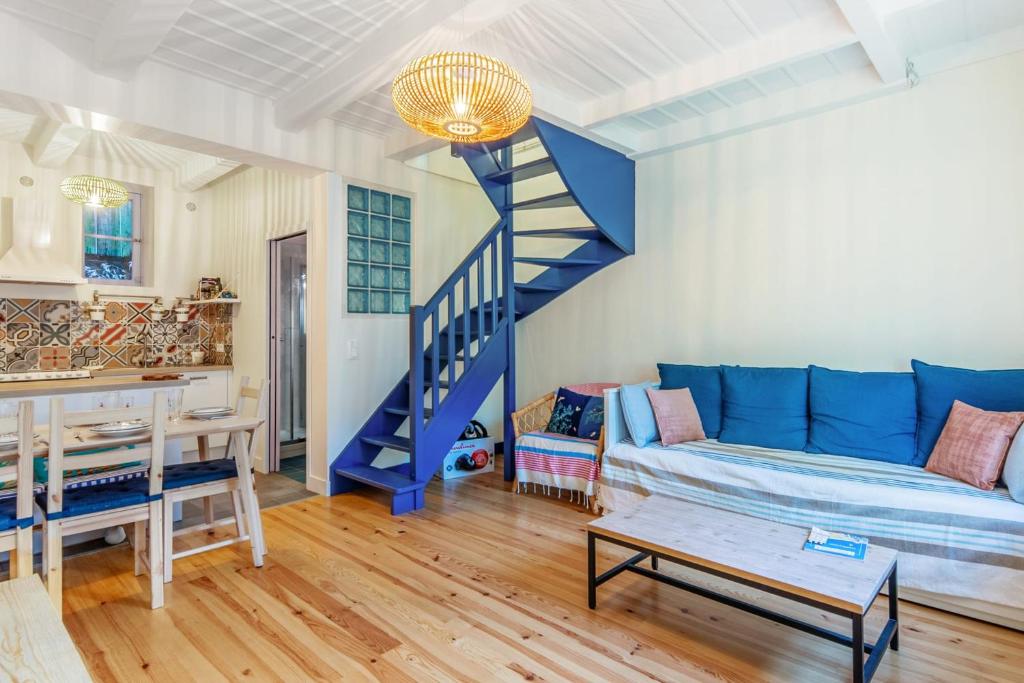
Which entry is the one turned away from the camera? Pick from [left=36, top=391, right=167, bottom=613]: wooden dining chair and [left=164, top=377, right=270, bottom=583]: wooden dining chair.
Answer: [left=36, top=391, right=167, bottom=613]: wooden dining chair

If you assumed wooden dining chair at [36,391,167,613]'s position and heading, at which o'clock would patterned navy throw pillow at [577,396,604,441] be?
The patterned navy throw pillow is roughly at 3 o'clock from the wooden dining chair.

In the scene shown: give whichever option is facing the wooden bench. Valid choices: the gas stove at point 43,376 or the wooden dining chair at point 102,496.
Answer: the gas stove

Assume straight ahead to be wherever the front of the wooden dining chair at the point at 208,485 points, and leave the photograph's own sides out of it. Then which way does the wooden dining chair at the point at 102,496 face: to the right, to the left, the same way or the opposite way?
to the right

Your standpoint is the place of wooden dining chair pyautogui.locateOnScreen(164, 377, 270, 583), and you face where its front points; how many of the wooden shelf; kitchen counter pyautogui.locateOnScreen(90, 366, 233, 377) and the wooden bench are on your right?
2

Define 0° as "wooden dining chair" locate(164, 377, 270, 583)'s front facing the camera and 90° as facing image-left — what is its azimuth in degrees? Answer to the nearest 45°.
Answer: approximately 90°

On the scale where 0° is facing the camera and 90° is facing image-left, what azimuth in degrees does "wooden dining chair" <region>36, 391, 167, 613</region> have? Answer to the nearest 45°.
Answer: approximately 180°

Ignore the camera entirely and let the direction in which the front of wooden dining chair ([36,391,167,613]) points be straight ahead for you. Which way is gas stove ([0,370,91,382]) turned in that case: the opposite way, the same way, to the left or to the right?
the opposite way

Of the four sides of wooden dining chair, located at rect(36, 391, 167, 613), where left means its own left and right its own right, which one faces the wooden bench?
back

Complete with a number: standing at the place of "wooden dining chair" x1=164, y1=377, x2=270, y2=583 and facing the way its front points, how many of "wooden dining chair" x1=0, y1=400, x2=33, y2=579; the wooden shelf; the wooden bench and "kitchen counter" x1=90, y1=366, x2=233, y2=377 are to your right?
2

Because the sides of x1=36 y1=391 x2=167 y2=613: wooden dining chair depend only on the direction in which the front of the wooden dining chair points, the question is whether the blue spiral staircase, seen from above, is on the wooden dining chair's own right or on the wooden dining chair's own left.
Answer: on the wooden dining chair's own right

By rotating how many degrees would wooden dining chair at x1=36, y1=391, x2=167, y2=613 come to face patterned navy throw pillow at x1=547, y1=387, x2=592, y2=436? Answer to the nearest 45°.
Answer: approximately 90° to its right

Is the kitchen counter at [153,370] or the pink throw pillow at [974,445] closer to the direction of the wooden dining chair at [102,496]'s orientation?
the kitchen counter
